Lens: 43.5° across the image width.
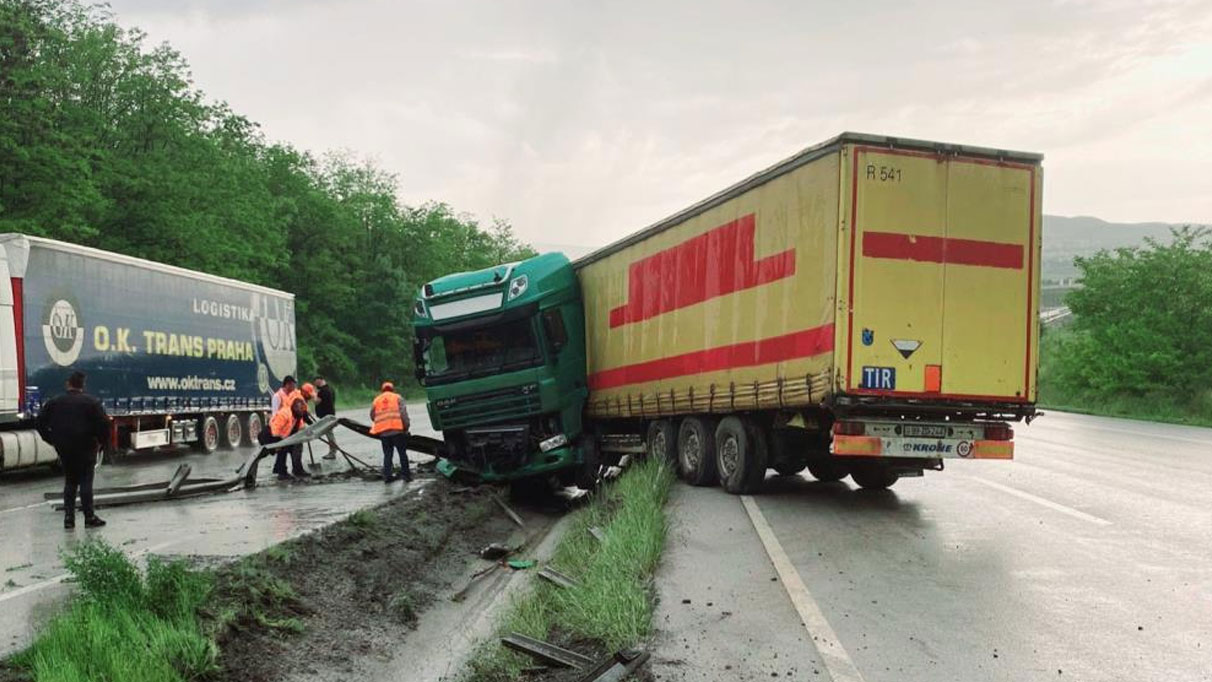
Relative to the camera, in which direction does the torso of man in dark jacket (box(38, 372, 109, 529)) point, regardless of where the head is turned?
away from the camera

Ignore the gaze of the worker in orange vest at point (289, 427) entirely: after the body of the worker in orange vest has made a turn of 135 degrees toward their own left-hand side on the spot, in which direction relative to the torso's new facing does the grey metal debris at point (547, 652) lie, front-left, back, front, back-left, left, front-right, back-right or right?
back-left

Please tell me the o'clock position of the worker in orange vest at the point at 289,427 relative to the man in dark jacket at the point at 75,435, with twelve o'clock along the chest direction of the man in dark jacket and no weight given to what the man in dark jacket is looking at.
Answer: The worker in orange vest is roughly at 1 o'clock from the man in dark jacket.

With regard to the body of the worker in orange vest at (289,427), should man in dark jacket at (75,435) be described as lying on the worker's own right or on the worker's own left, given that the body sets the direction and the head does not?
on the worker's own right

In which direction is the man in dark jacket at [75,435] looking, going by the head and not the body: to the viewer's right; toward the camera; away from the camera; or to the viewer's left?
away from the camera

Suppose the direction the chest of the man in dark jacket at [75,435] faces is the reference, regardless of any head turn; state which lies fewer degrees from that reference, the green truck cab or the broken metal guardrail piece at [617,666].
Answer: the green truck cab

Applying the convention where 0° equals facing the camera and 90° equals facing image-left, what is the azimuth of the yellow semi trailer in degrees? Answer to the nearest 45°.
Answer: approximately 135°

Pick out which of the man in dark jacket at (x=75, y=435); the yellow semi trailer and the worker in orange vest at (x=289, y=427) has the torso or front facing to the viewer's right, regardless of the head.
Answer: the worker in orange vest

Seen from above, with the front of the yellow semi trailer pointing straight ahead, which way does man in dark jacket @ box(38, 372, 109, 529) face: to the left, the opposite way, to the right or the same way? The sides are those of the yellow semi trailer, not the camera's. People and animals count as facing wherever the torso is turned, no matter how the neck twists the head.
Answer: the same way

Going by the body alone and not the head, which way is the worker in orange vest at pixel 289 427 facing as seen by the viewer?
to the viewer's right

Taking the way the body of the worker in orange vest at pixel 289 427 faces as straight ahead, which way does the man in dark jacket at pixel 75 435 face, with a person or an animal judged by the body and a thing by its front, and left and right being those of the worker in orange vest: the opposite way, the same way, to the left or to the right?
to the left

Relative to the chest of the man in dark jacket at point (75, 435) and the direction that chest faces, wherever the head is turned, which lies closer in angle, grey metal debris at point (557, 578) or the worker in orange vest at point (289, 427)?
the worker in orange vest

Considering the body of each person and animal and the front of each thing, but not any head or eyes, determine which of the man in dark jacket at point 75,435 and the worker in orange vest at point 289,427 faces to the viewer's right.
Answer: the worker in orange vest

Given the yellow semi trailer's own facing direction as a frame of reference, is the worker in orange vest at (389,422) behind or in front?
in front

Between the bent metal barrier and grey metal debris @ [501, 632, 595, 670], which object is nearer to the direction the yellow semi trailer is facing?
the bent metal barrier

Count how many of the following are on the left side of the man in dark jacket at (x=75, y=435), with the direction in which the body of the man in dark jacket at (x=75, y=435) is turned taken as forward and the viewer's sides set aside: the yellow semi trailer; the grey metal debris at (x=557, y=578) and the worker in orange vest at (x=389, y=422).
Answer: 0

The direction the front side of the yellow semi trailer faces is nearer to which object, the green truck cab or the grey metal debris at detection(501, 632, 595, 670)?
the green truck cab

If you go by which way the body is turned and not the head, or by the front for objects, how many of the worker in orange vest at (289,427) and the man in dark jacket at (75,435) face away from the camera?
1
